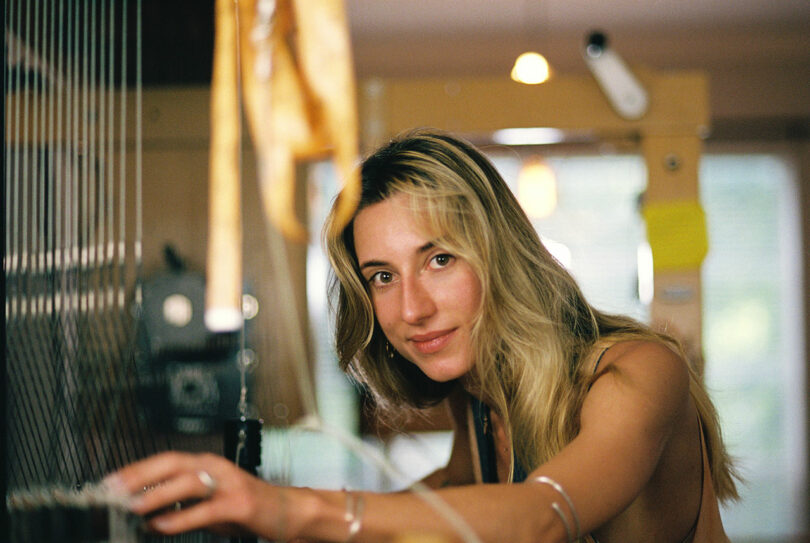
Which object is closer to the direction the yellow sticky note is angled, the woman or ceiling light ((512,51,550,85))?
the woman

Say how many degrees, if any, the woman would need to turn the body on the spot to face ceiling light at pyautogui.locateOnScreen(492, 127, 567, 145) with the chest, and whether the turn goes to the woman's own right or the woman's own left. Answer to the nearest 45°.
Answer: approximately 135° to the woman's own right

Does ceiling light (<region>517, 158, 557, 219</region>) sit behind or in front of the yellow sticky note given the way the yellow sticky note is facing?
behind

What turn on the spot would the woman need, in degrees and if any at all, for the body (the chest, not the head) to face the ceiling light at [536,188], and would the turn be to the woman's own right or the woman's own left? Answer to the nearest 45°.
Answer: approximately 135° to the woman's own right

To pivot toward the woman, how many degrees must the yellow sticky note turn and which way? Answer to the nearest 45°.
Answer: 0° — it already faces them

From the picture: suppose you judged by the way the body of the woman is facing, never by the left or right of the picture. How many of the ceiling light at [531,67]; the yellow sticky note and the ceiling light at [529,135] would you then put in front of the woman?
0

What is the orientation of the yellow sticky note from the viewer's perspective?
toward the camera

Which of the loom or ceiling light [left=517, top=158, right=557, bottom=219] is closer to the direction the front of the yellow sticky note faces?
the loom

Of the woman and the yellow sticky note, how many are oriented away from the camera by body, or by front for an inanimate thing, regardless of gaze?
0

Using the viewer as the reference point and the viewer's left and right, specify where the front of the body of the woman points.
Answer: facing the viewer and to the left of the viewer
